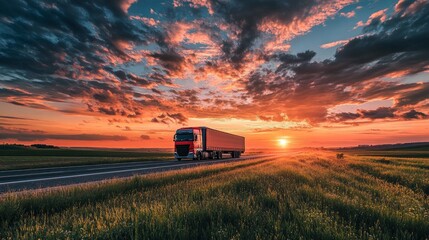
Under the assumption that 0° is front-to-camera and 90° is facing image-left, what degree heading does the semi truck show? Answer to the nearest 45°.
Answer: approximately 45°
